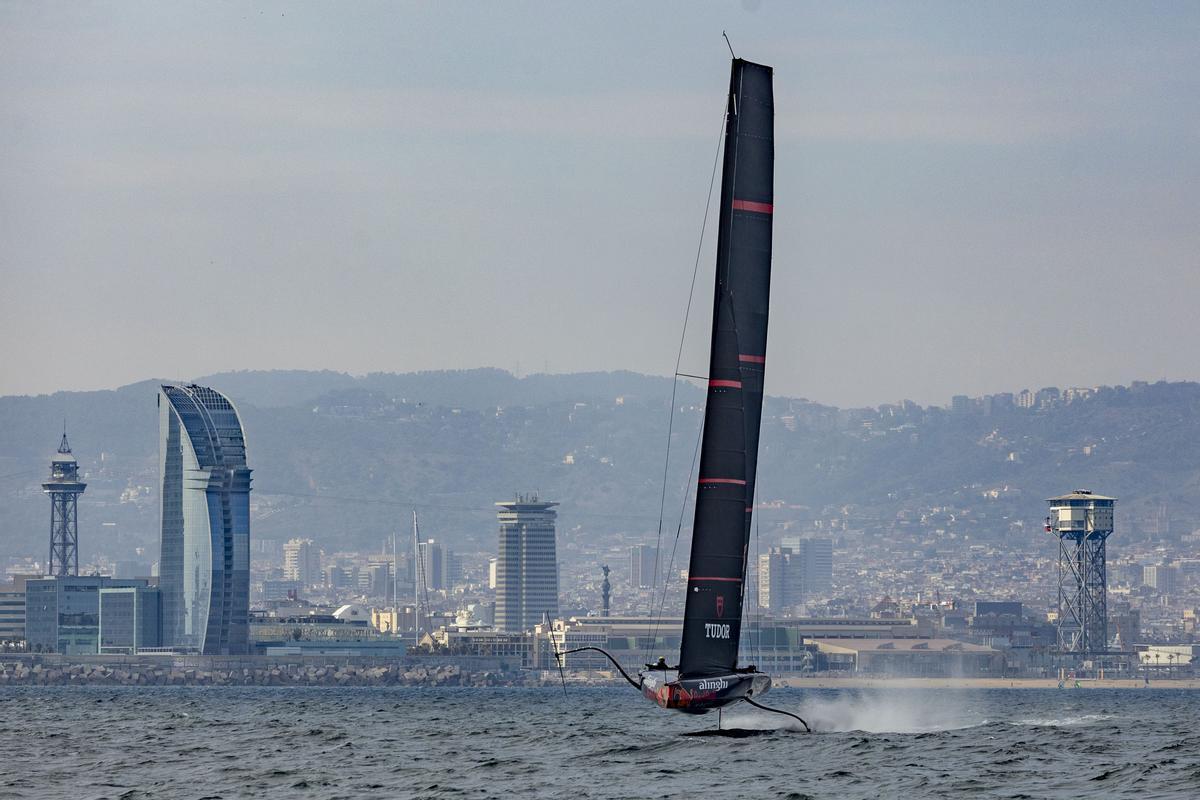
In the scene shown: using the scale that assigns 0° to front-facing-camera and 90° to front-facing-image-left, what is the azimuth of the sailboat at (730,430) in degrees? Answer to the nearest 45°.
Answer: approximately 45°
